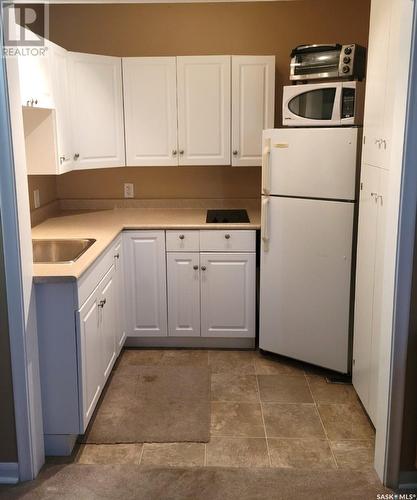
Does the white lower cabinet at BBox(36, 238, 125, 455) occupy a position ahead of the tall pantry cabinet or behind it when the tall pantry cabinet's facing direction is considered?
ahead

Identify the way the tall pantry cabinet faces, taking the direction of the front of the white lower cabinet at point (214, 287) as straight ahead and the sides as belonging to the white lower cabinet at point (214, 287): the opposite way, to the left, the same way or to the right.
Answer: to the right

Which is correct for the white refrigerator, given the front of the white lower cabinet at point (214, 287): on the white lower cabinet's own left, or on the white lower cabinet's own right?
on the white lower cabinet's own left

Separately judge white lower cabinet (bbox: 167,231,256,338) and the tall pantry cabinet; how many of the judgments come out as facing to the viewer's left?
1

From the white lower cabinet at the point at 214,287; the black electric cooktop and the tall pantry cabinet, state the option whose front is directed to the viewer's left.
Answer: the tall pantry cabinet

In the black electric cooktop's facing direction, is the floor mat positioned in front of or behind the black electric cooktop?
in front

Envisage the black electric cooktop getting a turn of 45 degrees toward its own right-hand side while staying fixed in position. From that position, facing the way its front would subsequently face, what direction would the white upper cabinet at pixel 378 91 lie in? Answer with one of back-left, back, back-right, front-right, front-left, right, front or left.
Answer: left

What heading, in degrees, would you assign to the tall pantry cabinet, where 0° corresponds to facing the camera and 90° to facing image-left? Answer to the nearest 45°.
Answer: approximately 90°

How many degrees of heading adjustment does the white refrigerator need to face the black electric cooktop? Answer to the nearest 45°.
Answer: approximately 90° to its right

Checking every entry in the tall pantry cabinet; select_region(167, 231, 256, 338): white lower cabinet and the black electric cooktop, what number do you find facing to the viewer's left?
1

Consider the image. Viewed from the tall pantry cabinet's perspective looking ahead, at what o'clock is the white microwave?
The white microwave is roughly at 2 o'clock from the tall pantry cabinet.
